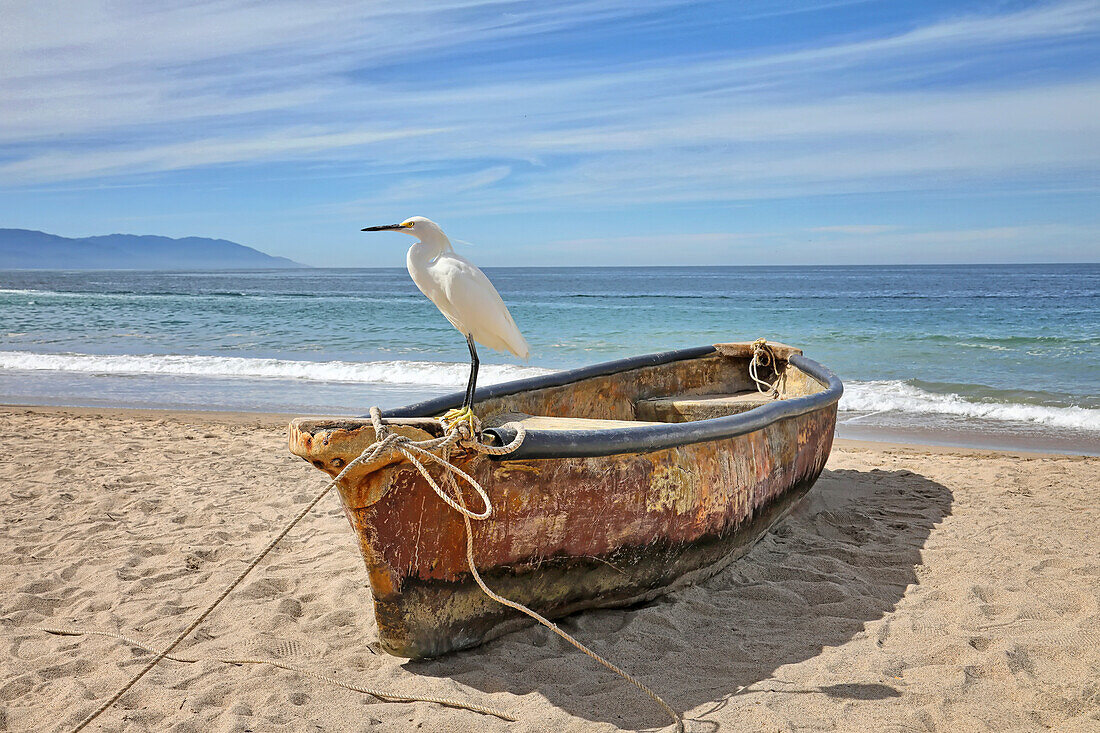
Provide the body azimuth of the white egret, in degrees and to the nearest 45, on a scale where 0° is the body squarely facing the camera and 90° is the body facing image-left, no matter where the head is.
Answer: approximately 90°

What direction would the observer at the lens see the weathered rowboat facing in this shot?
facing the viewer and to the left of the viewer
